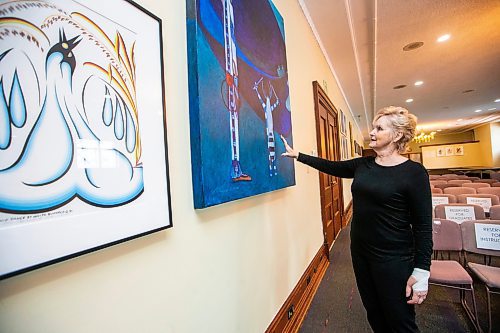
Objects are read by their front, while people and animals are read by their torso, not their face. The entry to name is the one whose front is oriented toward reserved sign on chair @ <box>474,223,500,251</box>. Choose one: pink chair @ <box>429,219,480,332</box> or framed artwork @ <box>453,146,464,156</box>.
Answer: the framed artwork

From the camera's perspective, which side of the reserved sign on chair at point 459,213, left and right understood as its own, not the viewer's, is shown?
front

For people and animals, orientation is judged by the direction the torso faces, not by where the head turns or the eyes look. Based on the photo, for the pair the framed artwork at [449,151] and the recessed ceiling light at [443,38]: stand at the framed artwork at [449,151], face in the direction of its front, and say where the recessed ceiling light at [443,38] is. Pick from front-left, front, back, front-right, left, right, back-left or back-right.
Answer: front

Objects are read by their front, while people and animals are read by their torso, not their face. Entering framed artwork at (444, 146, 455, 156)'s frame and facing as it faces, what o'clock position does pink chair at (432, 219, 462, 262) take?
The pink chair is roughly at 12 o'clock from the framed artwork.

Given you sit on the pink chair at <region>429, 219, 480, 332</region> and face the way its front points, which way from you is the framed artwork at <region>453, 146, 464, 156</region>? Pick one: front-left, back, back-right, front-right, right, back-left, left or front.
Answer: back

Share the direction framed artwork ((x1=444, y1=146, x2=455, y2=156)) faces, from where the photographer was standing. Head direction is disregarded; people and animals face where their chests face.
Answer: facing the viewer

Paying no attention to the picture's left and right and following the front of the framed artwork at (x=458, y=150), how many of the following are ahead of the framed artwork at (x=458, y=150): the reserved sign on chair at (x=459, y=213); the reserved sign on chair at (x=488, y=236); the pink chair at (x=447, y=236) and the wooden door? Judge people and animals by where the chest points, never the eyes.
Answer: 4

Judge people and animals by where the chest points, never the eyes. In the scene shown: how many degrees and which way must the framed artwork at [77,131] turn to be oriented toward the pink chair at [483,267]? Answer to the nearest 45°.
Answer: approximately 45° to its left

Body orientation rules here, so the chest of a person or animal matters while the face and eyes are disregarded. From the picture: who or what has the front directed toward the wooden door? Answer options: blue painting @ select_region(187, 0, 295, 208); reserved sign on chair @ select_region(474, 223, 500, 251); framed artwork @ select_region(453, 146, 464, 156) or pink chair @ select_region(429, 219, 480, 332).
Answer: the framed artwork

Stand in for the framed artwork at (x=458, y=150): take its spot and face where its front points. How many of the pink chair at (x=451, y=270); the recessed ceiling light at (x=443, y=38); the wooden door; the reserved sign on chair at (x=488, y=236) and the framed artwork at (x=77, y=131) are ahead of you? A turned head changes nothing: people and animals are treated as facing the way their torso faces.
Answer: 5

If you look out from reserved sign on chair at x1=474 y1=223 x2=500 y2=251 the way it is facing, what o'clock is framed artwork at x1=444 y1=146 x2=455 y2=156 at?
The framed artwork is roughly at 6 o'clock from the reserved sign on chair.

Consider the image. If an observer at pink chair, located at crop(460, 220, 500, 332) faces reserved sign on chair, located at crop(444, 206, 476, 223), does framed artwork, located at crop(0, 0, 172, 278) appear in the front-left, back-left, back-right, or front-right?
back-left

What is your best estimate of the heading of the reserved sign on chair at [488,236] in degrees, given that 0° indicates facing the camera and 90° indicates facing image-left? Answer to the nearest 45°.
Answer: approximately 0°

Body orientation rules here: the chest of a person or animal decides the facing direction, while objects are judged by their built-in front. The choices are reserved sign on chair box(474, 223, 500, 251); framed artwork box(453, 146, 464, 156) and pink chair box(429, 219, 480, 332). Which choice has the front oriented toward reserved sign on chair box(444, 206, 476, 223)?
the framed artwork
